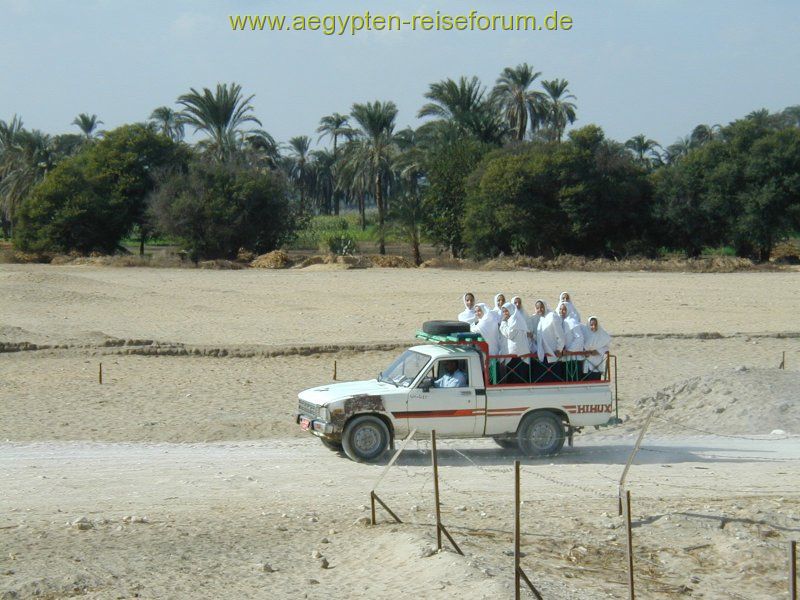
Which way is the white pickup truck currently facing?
to the viewer's left

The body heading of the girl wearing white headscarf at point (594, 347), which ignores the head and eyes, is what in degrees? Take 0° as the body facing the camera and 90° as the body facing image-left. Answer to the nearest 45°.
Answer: approximately 0°

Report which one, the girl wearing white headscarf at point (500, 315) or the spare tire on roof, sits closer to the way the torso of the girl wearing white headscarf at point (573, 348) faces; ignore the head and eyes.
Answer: the spare tire on roof
